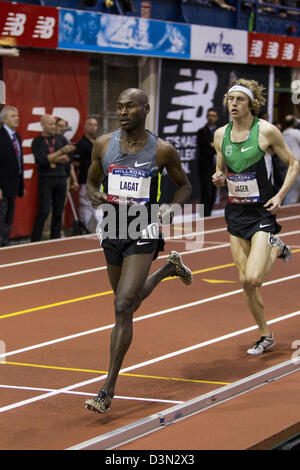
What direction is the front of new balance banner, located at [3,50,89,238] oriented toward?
toward the camera

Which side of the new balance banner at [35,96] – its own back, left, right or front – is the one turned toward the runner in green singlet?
front

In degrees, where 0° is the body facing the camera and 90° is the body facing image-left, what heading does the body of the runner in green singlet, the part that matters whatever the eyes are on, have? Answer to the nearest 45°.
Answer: approximately 45°

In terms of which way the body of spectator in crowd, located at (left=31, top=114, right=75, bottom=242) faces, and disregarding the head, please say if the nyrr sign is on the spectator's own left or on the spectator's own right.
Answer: on the spectator's own left

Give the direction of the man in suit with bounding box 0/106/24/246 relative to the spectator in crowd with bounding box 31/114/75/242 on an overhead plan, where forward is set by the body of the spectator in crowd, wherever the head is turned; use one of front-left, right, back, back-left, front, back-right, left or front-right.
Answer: right

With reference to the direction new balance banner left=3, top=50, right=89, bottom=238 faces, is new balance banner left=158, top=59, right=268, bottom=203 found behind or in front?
behind

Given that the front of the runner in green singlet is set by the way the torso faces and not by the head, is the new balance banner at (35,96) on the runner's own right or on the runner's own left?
on the runner's own right

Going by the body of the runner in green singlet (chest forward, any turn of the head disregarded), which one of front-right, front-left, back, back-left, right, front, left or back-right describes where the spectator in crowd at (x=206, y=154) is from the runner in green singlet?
back-right

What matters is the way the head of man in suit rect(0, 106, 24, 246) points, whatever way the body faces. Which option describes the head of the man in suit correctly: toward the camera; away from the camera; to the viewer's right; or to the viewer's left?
to the viewer's right

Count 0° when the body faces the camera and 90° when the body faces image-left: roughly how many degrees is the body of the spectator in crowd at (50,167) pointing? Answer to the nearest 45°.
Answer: approximately 315°

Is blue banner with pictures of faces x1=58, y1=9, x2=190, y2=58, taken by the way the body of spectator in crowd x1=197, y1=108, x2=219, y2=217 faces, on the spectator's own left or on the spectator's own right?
on the spectator's own right

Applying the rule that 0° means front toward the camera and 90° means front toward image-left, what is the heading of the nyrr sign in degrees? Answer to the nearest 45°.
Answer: approximately 0°

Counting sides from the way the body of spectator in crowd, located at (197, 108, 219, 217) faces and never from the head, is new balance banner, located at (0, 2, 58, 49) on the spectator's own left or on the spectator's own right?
on the spectator's own right

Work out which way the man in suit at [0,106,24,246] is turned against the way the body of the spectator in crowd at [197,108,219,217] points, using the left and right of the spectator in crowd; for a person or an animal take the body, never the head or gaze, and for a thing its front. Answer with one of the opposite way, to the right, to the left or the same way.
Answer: the same way
